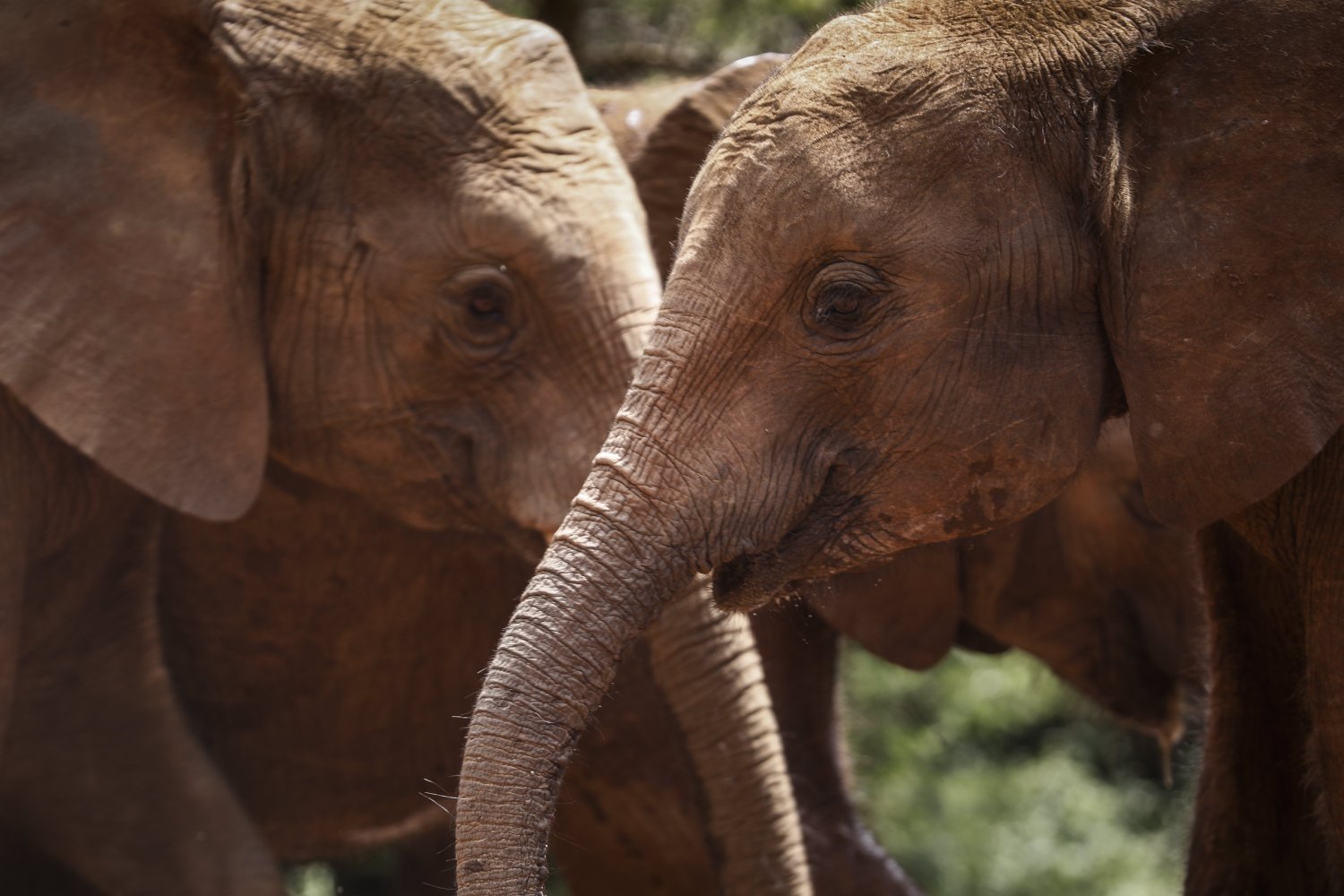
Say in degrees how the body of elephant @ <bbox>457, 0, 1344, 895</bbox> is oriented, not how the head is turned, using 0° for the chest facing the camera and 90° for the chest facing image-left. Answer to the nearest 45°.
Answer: approximately 90°

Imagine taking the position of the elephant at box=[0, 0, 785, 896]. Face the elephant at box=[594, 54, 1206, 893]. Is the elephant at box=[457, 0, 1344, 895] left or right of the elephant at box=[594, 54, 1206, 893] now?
right

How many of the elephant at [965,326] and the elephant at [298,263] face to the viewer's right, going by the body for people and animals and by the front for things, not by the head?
1

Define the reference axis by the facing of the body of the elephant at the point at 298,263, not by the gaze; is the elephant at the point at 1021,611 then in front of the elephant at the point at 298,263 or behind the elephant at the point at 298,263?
in front

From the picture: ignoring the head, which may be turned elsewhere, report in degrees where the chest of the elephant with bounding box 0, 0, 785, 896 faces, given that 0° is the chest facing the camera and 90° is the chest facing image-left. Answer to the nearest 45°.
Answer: approximately 270°

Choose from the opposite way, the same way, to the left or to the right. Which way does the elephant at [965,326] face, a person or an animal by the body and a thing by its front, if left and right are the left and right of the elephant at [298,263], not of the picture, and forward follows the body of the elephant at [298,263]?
the opposite way
